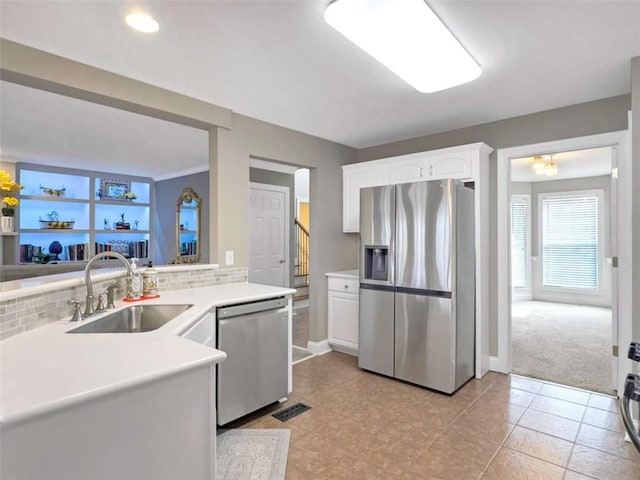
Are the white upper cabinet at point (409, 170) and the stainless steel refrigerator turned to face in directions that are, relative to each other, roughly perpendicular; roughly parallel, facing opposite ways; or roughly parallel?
roughly parallel

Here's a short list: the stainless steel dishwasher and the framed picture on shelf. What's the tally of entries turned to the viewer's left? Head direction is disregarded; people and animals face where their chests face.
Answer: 0

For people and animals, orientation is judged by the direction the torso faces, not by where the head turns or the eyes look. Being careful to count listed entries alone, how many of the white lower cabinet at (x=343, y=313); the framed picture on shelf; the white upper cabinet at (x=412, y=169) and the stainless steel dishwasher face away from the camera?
0

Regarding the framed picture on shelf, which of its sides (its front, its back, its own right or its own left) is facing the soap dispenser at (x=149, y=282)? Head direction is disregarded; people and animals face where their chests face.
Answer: front

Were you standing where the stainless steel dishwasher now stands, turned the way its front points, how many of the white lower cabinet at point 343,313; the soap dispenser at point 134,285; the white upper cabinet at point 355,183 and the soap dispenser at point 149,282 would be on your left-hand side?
2

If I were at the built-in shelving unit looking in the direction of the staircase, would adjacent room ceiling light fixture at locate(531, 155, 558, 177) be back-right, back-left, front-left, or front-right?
front-right

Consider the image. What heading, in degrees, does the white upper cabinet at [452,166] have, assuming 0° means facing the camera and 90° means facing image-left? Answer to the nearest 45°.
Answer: approximately 45°

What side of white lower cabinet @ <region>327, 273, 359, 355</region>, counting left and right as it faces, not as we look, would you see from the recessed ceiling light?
front

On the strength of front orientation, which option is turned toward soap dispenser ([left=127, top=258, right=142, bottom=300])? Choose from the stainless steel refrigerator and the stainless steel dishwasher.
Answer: the stainless steel refrigerator

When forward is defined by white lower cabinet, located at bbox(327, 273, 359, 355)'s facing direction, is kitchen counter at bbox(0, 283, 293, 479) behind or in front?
in front

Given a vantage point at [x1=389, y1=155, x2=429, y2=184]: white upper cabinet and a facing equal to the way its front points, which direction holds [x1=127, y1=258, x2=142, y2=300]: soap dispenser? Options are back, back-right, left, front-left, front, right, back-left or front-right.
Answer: front

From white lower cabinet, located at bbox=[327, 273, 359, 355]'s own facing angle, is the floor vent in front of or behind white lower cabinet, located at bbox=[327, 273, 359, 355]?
in front

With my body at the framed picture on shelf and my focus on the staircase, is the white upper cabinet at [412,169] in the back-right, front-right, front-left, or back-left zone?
front-right

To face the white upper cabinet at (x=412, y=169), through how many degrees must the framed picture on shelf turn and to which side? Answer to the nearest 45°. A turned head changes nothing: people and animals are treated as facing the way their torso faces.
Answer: approximately 45° to its left

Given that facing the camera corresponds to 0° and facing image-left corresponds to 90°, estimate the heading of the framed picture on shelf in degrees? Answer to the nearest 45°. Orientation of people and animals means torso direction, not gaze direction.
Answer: approximately 0°

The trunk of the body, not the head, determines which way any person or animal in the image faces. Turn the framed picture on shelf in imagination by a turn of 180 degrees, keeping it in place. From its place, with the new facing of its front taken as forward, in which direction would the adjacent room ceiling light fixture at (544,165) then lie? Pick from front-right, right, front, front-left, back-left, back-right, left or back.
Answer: back-right

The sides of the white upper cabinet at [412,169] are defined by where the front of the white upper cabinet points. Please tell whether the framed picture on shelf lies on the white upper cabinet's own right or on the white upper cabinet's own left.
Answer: on the white upper cabinet's own right

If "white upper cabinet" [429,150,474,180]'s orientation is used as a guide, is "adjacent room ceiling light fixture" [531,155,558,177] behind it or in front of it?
behind

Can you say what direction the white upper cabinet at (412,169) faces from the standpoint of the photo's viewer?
facing the viewer and to the left of the viewer
